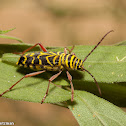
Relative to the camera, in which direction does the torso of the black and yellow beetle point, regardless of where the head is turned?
to the viewer's right
